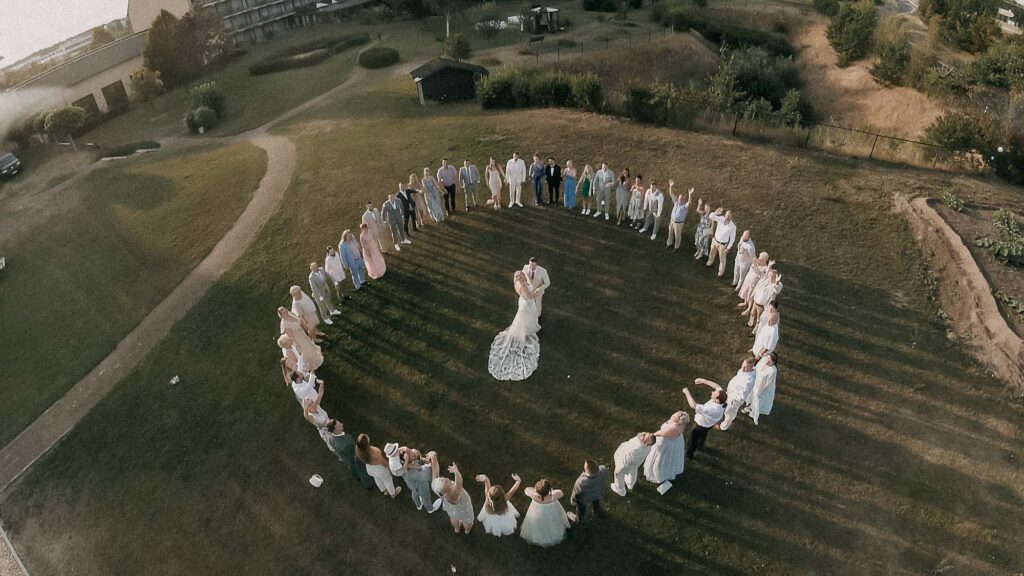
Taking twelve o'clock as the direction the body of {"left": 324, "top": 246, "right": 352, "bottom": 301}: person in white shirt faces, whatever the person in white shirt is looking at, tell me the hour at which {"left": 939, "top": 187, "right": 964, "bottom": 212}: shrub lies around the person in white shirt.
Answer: The shrub is roughly at 11 o'clock from the person in white shirt.

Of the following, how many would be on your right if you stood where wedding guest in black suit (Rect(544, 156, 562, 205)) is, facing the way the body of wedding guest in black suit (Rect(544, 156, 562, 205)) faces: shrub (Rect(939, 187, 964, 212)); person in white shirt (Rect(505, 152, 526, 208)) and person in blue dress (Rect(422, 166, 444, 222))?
2

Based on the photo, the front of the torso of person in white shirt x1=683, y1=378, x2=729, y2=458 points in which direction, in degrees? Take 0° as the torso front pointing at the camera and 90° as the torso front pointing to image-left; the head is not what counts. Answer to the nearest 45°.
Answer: approximately 135°

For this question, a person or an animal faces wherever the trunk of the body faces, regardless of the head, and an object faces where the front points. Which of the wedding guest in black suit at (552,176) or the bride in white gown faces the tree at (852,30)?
the bride in white gown

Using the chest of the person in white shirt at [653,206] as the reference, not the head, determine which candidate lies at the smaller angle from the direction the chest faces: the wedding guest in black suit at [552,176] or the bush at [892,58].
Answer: the wedding guest in black suit

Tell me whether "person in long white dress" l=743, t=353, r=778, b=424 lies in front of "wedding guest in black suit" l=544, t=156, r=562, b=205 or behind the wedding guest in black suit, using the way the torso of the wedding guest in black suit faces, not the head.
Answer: in front

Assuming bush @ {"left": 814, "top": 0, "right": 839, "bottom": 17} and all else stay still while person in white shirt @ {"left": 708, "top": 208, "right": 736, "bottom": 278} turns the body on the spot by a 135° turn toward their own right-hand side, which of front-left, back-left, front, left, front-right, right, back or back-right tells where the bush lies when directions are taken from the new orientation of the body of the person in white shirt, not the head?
front

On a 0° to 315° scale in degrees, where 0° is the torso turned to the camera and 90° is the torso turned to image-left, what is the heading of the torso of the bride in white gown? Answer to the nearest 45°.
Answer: approximately 225°

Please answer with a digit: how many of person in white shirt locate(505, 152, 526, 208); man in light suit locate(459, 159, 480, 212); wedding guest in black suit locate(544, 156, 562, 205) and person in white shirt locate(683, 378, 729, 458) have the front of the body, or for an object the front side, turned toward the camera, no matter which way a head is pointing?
3

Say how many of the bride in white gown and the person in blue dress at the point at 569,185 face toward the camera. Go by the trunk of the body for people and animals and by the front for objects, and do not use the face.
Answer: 1

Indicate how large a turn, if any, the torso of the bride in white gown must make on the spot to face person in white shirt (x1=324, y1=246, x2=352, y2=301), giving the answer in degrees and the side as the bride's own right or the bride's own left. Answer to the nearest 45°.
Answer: approximately 90° to the bride's own left

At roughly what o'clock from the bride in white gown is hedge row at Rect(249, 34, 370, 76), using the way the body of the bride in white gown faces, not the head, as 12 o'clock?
The hedge row is roughly at 10 o'clock from the bride in white gown.

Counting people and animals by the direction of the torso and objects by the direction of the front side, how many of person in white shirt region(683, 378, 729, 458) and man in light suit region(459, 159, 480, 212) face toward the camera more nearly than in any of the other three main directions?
1

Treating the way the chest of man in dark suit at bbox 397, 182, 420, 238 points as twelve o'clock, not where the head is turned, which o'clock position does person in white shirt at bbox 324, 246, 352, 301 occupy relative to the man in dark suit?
The person in white shirt is roughly at 3 o'clock from the man in dark suit.

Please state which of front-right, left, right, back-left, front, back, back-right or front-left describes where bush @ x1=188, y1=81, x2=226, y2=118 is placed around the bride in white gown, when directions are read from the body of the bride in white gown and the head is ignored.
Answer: left

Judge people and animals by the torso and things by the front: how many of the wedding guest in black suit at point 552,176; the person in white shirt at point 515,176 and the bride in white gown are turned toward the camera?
2
